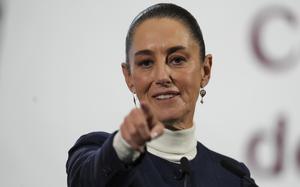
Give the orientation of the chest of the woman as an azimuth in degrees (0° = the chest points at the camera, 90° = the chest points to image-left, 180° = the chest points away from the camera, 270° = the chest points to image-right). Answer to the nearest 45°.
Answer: approximately 0°
